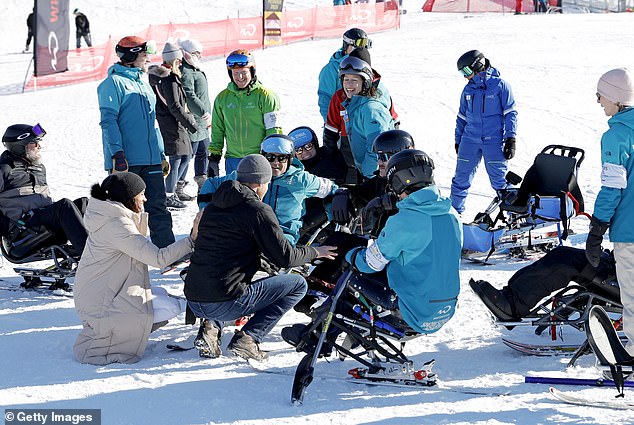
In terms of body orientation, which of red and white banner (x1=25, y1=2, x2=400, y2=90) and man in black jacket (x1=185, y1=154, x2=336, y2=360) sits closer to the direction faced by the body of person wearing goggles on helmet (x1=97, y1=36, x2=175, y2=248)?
the man in black jacket

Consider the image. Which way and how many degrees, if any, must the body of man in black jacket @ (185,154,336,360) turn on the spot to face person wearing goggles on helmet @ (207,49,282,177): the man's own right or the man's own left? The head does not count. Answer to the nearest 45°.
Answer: approximately 45° to the man's own left

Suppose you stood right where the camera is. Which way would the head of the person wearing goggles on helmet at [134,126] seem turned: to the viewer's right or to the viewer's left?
to the viewer's right

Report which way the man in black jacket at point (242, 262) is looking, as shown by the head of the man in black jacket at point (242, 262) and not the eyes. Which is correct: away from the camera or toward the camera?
away from the camera

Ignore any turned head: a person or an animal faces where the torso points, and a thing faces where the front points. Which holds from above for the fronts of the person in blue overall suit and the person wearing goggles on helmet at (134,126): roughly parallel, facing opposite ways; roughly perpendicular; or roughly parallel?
roughly perpendicular

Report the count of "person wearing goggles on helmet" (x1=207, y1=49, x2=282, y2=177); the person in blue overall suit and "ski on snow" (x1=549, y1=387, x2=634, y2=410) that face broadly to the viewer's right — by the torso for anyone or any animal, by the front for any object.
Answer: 0

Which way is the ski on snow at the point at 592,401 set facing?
to the viewer's left

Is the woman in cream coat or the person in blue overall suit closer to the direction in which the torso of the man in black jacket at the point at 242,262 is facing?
the person in blue overall suit

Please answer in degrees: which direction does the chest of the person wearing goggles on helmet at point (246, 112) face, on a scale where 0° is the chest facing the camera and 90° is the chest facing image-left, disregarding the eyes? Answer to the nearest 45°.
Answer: approximately 0°

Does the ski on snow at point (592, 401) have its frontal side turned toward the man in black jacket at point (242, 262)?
yes

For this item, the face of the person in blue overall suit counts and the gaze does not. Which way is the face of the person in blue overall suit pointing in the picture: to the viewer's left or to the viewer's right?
to the viewer's left

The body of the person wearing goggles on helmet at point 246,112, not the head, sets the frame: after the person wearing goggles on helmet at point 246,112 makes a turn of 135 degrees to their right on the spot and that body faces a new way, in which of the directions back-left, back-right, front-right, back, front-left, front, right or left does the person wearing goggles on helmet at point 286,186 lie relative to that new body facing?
back-left

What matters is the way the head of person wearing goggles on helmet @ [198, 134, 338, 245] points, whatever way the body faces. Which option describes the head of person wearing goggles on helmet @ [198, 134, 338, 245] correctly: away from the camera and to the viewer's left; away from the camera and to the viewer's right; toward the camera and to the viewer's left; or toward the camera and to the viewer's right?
toward the camera and to the viewer's left
